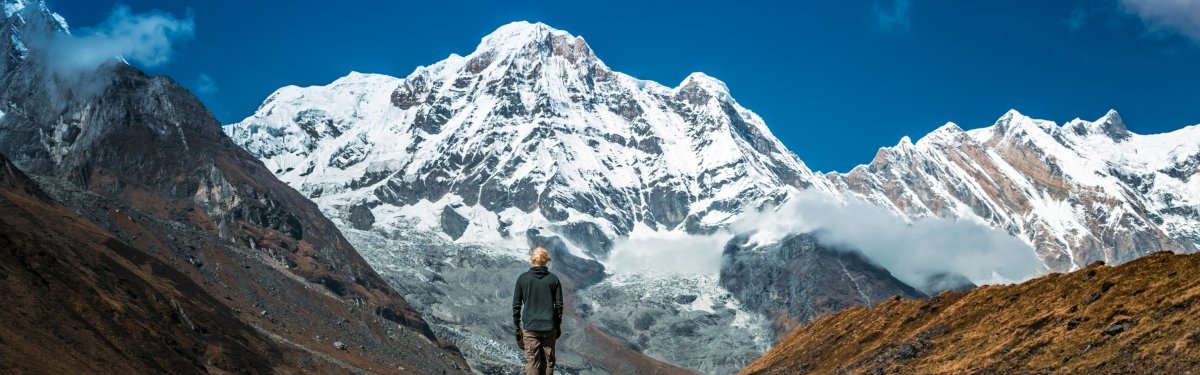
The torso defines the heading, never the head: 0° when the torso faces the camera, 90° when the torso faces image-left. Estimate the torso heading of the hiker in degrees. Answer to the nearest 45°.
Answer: approximately 180°
